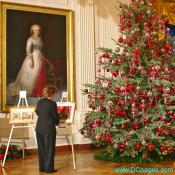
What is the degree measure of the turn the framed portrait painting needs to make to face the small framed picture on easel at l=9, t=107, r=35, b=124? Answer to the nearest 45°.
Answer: approximately 45° to its right

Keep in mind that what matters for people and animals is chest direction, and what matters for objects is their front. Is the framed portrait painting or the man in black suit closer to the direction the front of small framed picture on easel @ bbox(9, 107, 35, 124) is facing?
the man in black suit

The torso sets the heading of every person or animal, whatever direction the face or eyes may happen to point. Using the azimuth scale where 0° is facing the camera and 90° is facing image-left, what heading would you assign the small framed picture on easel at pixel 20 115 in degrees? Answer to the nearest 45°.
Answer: approximately 0°

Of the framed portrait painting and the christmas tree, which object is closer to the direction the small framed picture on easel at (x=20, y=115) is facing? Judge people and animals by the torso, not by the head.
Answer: the christmas tree

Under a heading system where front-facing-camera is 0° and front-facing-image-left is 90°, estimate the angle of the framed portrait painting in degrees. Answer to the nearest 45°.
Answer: approximately 315°

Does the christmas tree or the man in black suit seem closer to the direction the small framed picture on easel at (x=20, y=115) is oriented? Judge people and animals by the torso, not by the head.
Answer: the man in black suit

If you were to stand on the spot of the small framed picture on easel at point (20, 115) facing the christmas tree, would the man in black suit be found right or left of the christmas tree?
right

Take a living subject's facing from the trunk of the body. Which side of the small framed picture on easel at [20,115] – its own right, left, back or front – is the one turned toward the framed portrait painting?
back
